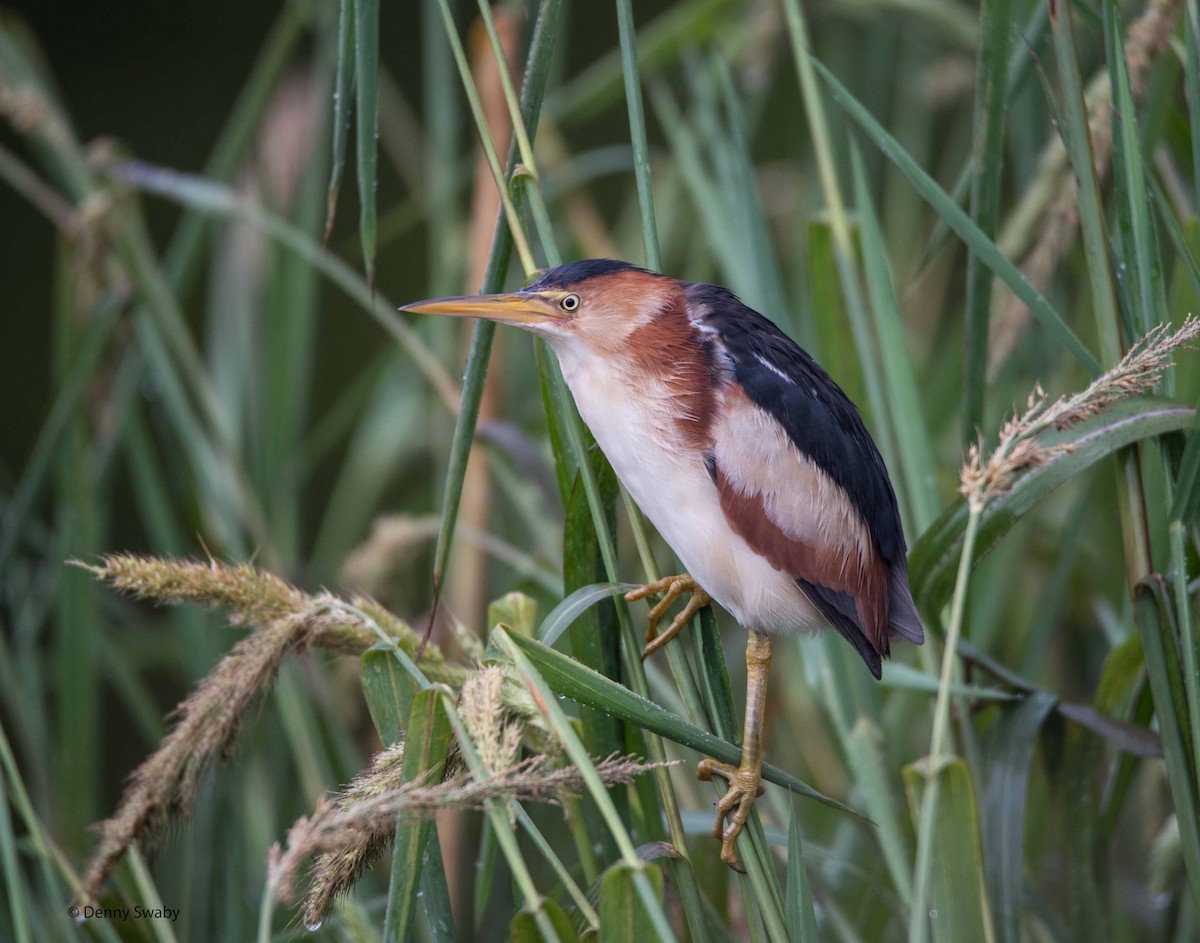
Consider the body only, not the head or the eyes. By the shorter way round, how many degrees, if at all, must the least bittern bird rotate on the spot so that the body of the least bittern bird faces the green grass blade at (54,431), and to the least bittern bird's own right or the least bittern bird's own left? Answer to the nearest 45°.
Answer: approximately 45° to the least bittern bird's own right

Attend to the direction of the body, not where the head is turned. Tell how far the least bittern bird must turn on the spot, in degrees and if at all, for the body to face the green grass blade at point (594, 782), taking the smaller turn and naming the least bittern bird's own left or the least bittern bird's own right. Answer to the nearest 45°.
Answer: approximately 90° to the least bittern bird's own left

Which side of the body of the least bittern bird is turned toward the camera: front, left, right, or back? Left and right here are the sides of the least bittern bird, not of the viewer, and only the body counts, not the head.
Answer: left
